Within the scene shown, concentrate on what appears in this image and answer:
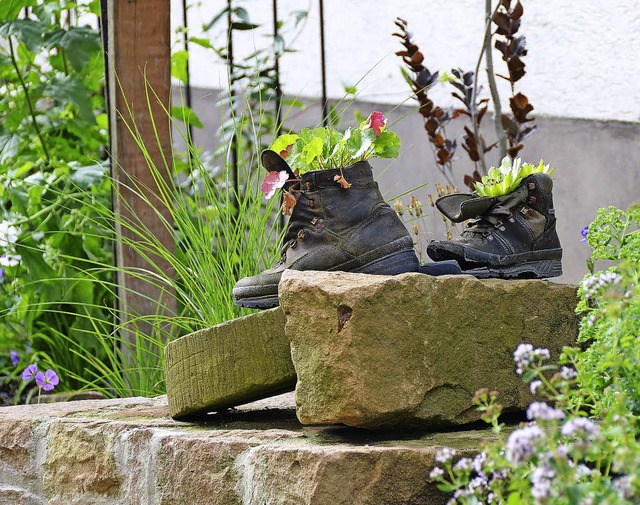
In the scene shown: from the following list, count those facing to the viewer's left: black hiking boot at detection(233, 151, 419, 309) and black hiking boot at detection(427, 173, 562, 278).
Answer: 2

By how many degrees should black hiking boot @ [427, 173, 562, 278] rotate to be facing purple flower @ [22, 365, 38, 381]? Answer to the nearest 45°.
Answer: approximately 45° to its right

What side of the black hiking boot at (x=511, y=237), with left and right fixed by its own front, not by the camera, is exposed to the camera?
left

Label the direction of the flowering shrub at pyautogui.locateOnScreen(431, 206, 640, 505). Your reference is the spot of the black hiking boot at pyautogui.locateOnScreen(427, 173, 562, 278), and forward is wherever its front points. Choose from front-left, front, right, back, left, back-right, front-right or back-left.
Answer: left

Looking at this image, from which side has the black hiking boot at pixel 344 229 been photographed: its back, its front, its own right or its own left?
left

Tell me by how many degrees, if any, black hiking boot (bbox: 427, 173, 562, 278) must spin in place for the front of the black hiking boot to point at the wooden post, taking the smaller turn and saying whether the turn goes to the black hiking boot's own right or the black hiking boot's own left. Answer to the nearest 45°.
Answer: approximately 45° to the black hiking boot's own right

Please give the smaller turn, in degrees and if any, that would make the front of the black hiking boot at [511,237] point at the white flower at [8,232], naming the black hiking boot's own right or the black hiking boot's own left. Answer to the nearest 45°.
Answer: approximately 45° to the black hiking boot's own right
